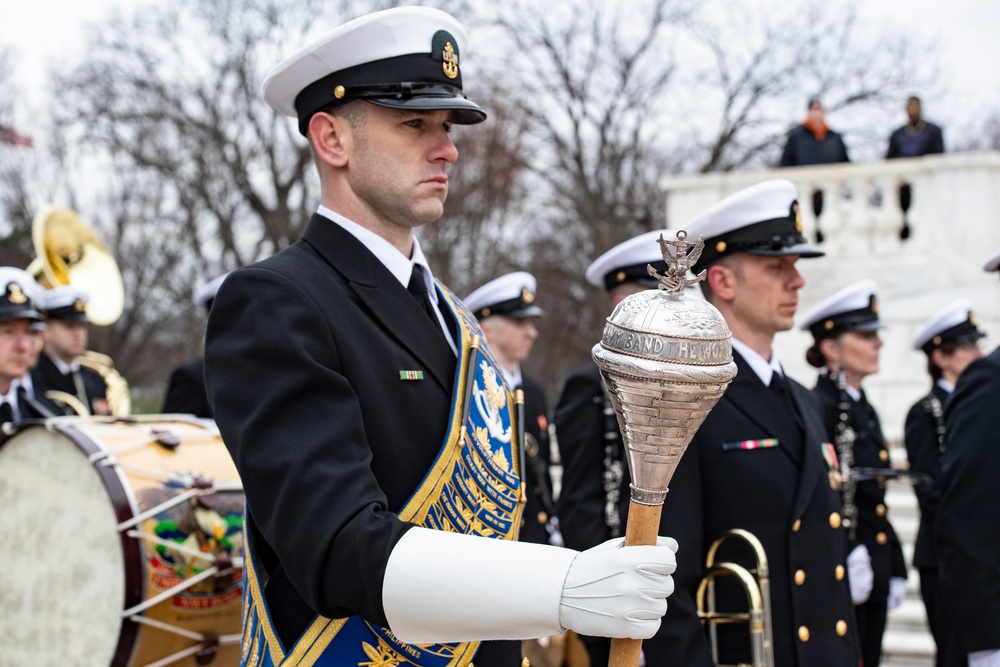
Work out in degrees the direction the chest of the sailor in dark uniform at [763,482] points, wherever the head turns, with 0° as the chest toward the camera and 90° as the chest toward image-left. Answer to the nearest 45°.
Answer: approximately 315°

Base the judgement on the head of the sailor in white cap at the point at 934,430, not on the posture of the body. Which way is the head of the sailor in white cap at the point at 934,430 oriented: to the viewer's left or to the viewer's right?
to the viewer's right

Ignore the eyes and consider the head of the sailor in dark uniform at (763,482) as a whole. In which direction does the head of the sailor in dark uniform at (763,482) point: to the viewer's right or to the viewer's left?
to the viewer's right

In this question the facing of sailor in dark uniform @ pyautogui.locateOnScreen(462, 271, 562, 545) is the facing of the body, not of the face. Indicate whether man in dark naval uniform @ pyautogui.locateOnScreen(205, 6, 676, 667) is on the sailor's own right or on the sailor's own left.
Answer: on the sailor's own right

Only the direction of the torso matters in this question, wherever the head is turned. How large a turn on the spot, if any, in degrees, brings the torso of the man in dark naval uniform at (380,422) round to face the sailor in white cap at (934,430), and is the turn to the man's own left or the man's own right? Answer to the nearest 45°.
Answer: approximately 90° to the man's own left

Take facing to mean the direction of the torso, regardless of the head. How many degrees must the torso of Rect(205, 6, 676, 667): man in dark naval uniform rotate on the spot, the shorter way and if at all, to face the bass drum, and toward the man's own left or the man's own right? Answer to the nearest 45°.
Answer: approximately 180°

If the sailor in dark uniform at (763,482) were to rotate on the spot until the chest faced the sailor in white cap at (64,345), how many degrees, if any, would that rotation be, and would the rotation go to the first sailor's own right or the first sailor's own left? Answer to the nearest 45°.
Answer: approximately 180°

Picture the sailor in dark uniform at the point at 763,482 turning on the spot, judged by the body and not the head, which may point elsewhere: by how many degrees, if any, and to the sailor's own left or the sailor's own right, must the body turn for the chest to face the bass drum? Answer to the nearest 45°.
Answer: approximately 135° to the sailor's own right
